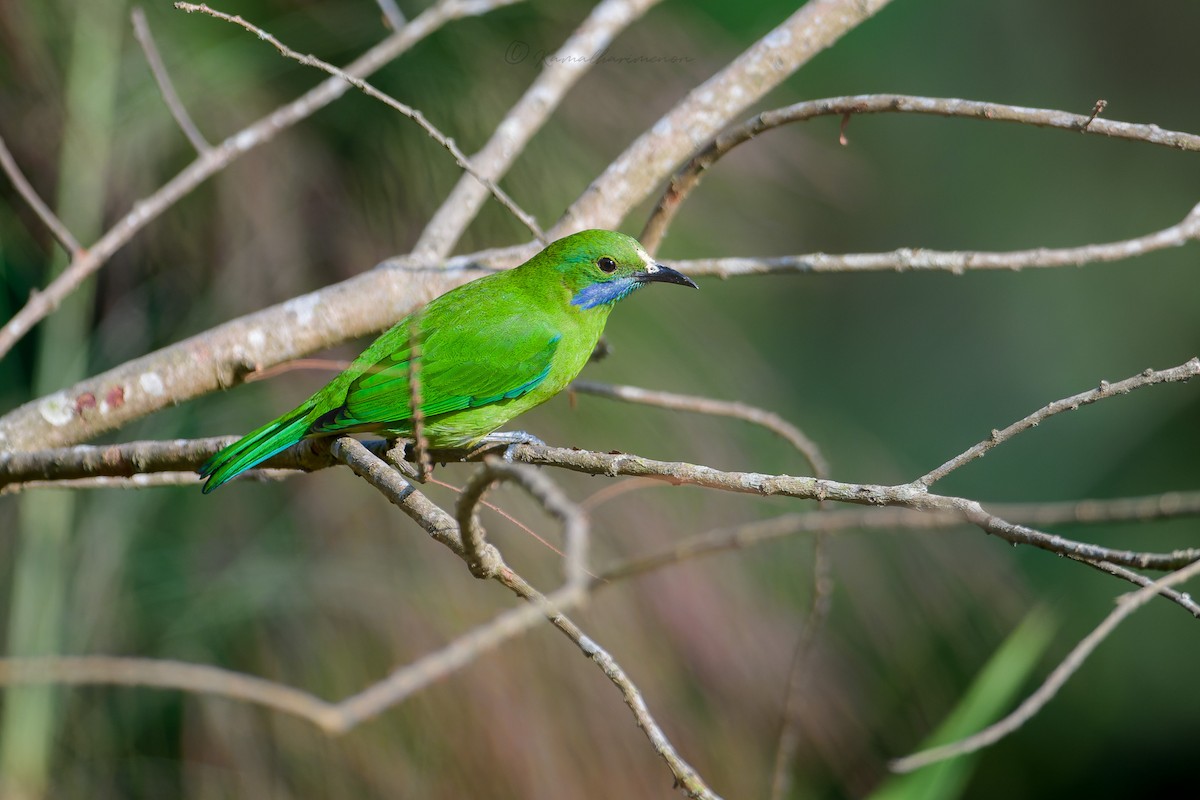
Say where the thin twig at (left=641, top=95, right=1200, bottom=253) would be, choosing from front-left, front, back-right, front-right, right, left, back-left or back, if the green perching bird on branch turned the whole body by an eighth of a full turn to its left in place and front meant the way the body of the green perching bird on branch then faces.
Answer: right

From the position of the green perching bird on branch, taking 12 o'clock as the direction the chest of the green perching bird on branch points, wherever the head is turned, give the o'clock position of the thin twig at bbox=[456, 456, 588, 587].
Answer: The thin twig is roughly at 3 o'clock from the green perching bird on branch.

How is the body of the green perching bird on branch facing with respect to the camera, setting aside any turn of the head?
to the viewer's right
